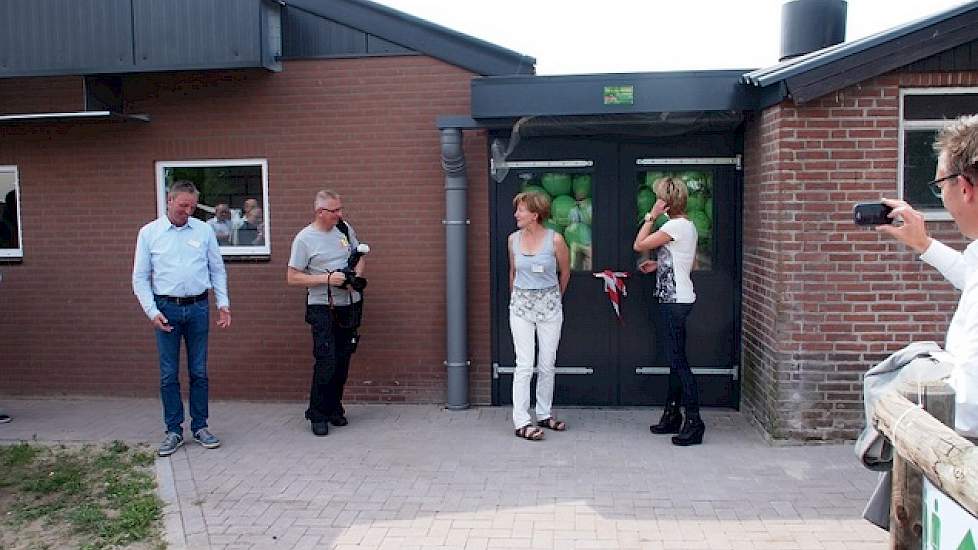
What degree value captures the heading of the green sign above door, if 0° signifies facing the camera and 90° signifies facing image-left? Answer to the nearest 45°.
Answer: approximately 0°

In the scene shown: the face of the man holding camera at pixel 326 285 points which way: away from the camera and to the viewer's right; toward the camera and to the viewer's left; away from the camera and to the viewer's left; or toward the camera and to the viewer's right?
toward the camera and to the viewer's right

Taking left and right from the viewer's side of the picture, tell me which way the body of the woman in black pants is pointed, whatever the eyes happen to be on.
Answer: facing to the left of the viewer

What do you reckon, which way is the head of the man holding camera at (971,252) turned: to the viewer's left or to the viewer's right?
to the viewer's left

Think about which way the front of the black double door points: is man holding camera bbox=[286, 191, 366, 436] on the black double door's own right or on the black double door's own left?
on the black double door's own right

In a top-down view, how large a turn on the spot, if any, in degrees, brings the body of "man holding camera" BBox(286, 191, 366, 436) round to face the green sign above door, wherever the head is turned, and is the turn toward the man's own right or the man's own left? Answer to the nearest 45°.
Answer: approximately 45° to the man's own left

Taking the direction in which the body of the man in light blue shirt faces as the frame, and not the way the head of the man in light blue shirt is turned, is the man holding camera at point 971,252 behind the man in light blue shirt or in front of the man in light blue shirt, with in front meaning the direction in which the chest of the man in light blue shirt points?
in front
